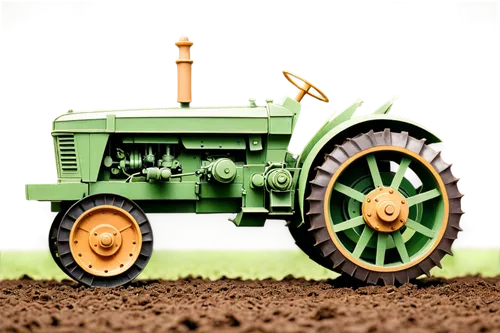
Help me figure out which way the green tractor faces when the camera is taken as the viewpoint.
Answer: facing to the left of the viewer
